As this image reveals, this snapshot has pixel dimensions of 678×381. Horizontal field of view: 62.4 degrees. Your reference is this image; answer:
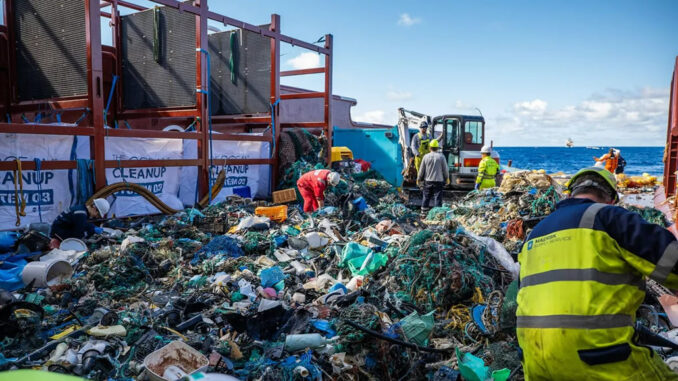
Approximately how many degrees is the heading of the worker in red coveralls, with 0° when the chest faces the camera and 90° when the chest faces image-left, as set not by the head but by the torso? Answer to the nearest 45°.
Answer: approximately 270°

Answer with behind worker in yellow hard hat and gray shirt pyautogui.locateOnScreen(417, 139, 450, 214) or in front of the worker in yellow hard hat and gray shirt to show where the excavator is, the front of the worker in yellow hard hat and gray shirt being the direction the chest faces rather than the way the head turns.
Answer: in front

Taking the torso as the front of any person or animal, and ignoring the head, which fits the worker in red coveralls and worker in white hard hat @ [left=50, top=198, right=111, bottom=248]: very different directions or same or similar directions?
same or similar directions

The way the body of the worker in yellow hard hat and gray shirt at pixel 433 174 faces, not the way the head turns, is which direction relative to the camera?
away from the camera

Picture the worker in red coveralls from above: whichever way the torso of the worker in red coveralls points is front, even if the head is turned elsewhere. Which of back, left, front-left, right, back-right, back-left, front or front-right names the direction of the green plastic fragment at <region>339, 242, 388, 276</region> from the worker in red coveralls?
right

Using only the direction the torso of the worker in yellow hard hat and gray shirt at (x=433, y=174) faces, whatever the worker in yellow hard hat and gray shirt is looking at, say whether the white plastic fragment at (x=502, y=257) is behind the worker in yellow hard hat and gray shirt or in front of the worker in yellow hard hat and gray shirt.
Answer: behind

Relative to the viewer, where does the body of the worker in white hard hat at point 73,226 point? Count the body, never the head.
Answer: to the viewer's right

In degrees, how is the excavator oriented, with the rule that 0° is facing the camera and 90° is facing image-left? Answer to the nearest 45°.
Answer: approximately 90°

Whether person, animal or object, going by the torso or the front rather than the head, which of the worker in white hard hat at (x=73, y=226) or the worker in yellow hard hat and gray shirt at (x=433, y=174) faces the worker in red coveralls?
the worker in white hard hat at (x=73, y=226)

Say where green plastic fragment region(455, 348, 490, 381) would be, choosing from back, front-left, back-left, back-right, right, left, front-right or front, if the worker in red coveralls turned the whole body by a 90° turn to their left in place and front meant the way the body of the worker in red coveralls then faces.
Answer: back

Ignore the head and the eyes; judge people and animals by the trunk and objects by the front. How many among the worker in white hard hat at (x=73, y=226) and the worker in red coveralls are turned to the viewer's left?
0
